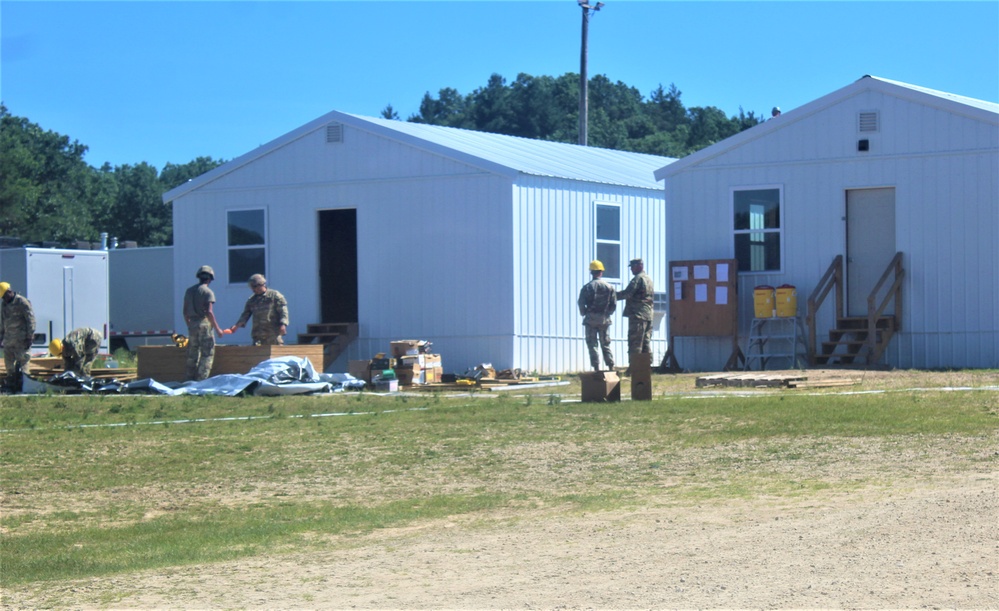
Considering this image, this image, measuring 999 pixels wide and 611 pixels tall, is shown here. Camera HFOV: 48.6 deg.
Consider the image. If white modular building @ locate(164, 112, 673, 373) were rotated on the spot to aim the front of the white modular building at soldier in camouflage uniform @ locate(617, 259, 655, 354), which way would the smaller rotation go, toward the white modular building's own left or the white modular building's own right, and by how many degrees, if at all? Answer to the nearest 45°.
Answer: approximately 90° to the white modular building's own left

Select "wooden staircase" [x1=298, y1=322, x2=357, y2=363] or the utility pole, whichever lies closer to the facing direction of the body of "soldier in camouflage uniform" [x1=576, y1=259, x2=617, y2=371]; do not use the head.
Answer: the utility pole

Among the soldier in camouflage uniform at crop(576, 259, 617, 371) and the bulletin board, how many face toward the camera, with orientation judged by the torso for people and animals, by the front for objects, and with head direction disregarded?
1

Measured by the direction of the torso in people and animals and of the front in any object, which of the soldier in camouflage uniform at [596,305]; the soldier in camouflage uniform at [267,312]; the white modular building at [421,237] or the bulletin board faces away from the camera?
the soldier in camouflage uniform at [596,305]

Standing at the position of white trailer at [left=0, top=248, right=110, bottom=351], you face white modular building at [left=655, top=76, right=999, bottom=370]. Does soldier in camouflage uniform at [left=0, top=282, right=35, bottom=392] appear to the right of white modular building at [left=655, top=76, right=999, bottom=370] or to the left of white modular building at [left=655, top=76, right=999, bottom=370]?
right

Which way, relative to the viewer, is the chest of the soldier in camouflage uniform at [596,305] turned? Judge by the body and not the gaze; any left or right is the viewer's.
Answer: facing away from the viewer

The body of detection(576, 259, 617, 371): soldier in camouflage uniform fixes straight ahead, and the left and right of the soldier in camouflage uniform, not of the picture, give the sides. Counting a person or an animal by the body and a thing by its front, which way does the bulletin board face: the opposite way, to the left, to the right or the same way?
the opposite way

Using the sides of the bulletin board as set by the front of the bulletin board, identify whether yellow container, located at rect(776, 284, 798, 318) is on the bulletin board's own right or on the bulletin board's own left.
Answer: on the bulletin board's own left

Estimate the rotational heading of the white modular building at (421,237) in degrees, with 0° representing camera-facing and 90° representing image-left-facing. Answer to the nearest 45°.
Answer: approximately 45°

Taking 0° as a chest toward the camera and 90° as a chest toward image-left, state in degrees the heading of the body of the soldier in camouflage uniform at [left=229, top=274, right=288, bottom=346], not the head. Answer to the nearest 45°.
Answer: approximately 45°

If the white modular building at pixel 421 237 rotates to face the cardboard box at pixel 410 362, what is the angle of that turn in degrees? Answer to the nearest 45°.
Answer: approximately 45° to its left
